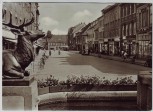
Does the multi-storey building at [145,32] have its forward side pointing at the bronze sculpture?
no

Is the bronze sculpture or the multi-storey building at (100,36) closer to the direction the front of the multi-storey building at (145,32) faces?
the bronze sculpture

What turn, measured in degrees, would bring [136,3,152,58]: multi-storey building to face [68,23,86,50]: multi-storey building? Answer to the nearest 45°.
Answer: approximately 45° to its right

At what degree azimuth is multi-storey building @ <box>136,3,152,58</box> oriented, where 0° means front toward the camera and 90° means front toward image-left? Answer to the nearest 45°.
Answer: approximately 45°

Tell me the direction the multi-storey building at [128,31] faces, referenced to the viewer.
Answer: facing the viewer and to the left of the viewer

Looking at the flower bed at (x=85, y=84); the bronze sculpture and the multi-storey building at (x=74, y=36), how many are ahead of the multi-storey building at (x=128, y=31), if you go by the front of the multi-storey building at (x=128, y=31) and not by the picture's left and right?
3

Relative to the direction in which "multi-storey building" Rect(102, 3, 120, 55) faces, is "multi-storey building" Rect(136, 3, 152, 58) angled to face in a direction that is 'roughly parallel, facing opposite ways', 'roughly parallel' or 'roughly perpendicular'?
roughly parallel

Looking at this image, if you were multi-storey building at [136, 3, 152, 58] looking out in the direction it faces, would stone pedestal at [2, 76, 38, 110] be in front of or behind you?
in front

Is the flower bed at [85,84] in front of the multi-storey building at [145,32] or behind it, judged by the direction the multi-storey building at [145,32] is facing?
in front
